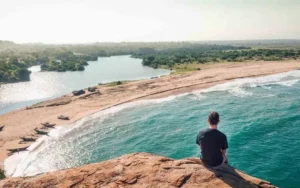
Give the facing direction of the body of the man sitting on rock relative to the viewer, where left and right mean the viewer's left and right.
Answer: facing away from the viewer
